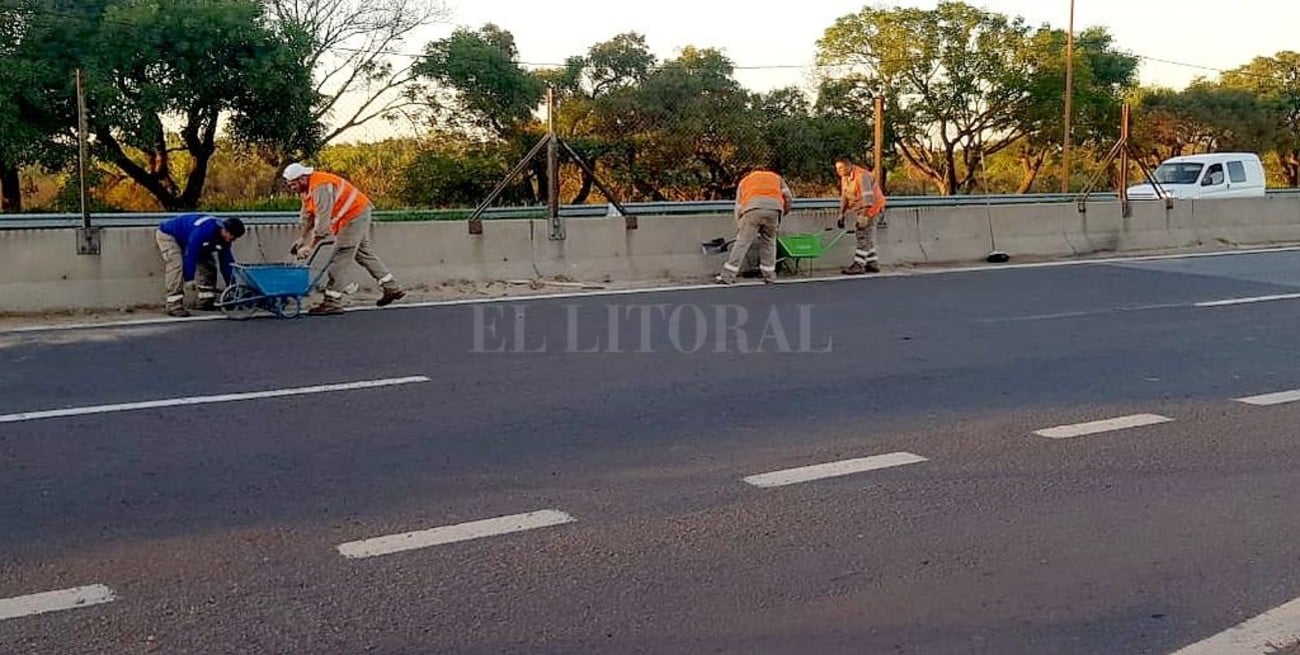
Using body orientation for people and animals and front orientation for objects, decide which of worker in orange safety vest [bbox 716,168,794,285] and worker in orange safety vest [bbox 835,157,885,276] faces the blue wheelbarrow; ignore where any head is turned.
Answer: worker in orange safety vest [bbox 835,157,885,276]

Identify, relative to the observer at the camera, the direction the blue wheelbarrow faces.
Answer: facing to the left of the viewer

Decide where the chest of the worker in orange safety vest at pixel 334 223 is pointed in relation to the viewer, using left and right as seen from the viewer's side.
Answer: facing to the left of the viewer

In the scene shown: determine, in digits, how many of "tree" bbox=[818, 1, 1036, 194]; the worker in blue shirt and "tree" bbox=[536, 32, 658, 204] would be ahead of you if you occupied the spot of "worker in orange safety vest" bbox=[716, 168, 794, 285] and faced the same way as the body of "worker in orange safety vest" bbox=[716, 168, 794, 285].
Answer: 2

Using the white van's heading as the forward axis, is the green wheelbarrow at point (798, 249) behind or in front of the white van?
in front

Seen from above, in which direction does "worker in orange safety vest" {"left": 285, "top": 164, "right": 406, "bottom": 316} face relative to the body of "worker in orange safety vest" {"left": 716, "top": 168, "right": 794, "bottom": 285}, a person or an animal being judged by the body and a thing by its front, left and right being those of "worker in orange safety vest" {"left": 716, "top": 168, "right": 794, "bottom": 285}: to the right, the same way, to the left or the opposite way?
to the left

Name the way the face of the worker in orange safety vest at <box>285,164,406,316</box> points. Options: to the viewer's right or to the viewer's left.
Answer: to the viewer's left

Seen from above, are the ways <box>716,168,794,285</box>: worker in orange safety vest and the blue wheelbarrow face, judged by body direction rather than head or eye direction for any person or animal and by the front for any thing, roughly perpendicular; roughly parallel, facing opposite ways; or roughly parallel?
roughly perpendicular

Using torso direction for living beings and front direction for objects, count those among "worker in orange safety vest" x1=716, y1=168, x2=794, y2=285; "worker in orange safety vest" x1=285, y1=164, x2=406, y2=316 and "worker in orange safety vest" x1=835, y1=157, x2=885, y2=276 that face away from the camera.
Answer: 1

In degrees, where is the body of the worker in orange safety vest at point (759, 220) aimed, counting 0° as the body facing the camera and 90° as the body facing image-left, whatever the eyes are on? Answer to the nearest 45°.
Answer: approximately 180°
